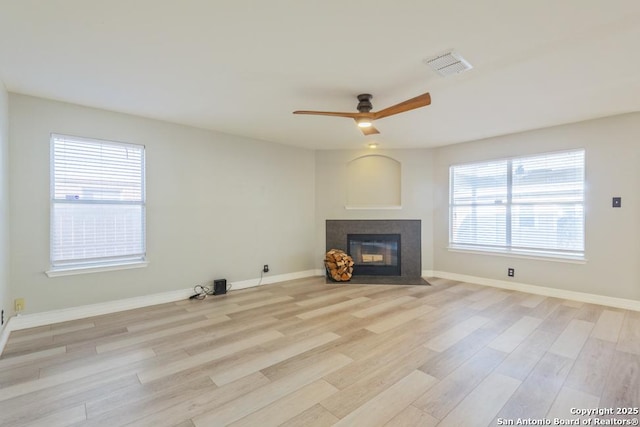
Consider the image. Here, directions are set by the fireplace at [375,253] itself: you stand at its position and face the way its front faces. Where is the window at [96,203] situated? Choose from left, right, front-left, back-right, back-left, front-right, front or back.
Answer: front-right

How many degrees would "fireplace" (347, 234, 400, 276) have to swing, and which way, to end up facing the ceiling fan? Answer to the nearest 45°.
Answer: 0° — it already faces it

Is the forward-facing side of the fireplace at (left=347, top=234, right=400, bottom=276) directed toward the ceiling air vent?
yes

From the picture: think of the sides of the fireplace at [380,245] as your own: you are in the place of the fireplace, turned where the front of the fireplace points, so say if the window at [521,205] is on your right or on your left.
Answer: on your left

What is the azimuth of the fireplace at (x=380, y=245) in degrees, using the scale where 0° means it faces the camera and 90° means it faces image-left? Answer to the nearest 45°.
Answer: approximately 0°

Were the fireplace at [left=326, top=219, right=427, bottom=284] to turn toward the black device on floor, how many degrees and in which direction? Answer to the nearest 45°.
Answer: approximately 45° to its right

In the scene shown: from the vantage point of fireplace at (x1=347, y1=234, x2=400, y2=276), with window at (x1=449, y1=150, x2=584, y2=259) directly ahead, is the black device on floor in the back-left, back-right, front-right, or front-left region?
back-right

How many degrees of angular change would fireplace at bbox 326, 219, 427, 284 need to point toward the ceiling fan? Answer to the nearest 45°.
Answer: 0° — it already faces it

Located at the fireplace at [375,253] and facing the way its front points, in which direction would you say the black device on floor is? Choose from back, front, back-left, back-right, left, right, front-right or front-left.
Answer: front-right

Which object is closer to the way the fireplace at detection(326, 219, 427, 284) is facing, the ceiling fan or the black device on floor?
the ceiling fan

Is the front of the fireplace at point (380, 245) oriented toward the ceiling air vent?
yes
